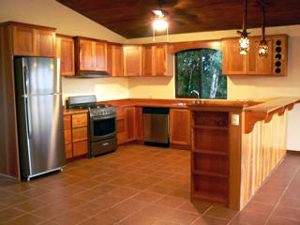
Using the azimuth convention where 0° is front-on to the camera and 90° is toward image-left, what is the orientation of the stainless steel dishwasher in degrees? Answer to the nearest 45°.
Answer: approximately 0°

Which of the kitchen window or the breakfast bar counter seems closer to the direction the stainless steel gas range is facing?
the breakfast bar counter

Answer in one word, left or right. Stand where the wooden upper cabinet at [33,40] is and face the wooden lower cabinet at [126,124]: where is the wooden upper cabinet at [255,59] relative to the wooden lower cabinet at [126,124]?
right

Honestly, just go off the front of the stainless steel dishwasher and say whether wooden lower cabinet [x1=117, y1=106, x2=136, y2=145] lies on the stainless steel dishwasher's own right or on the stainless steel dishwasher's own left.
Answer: on the stainless steel dishwasher's own right

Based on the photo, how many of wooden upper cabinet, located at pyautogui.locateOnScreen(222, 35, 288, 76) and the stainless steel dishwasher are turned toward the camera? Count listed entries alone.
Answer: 2

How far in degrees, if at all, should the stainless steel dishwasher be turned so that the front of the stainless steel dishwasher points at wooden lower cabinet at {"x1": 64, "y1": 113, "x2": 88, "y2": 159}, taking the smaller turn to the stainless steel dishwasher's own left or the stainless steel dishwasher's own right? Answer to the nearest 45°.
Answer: approximately 45° to the stainless steel dishwasher's own right

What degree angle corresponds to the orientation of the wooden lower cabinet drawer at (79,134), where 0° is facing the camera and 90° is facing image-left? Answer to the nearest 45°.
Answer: approximately 315°

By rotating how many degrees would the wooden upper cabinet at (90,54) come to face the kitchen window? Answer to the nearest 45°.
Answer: approximately 45° to its left

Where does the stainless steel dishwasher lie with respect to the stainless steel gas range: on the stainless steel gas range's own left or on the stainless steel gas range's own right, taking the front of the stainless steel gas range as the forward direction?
on the stainless steel gas range's own left
